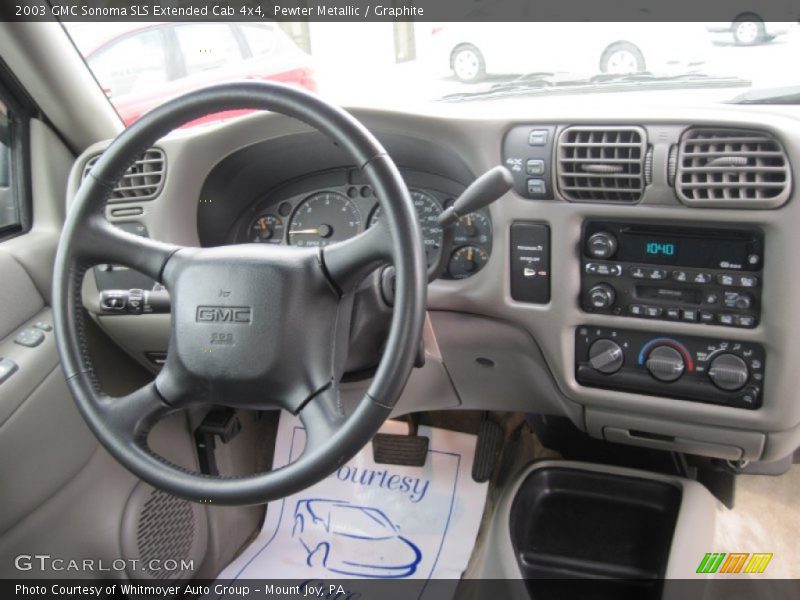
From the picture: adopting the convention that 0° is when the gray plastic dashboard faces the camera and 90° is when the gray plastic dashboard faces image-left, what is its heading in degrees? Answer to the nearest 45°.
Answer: approximately 0°
